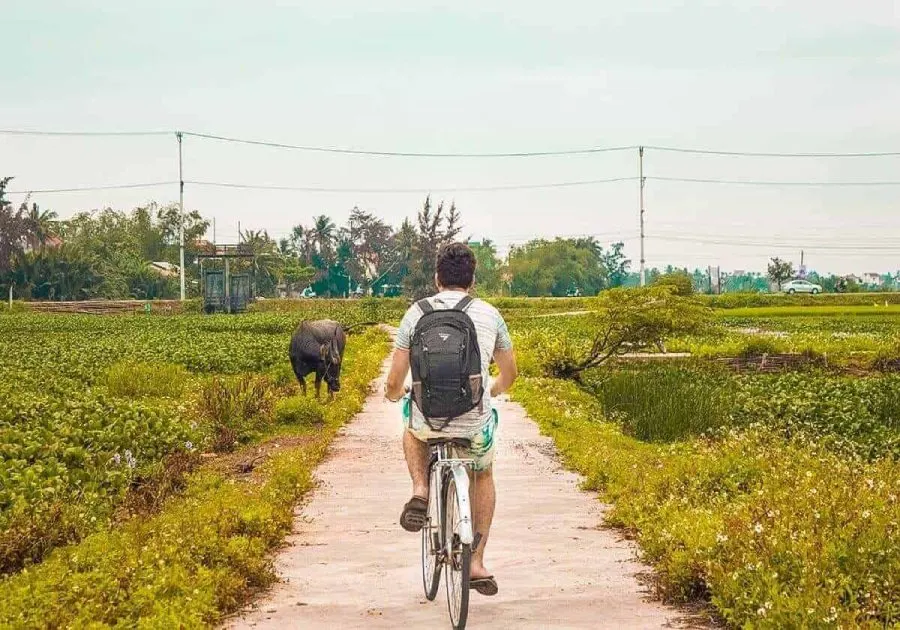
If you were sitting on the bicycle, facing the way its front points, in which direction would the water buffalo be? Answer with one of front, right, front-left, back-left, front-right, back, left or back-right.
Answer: front

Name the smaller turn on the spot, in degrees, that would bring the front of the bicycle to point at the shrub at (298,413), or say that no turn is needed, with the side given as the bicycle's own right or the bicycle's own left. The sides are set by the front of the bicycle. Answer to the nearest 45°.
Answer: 0° — it already faces it

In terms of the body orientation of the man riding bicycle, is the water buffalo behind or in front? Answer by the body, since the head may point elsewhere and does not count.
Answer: in front

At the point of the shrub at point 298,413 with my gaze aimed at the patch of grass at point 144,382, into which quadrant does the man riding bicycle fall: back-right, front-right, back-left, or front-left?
back-left

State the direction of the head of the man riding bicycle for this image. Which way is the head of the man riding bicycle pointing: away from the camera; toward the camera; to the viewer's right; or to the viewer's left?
away from the camera

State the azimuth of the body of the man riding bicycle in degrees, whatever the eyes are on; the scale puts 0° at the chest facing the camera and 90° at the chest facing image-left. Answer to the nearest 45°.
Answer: approximately 180°

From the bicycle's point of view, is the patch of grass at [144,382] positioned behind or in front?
in front

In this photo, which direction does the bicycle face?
away from the camera

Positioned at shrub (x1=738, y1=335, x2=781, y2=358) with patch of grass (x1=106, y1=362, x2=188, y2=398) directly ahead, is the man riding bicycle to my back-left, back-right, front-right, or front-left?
front-left

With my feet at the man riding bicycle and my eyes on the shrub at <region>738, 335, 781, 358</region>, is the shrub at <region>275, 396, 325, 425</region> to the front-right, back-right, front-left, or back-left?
front-left
